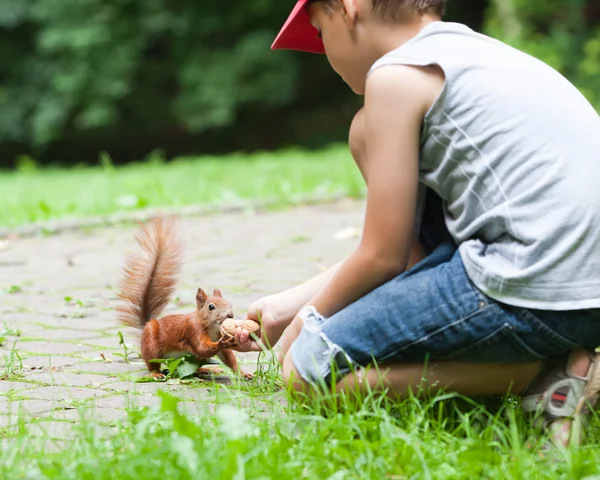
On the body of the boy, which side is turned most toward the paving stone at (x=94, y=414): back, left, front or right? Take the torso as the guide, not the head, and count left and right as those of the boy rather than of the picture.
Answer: front

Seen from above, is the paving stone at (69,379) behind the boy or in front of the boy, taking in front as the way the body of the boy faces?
in front

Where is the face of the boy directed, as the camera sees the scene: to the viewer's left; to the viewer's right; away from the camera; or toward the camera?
to the viewer's left

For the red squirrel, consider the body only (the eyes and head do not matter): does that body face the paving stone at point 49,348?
no

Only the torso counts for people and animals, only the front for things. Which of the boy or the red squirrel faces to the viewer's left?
the boy

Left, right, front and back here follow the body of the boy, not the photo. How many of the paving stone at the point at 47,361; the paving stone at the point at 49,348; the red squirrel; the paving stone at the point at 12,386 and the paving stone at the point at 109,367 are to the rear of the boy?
0

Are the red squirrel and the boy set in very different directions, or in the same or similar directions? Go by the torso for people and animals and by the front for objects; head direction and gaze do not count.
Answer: very different directions

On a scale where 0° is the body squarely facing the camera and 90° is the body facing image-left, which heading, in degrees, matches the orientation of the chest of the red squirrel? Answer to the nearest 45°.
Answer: approximately 270°

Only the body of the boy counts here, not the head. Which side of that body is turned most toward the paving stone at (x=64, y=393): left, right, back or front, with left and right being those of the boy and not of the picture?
front

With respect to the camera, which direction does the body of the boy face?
to the viewer's left

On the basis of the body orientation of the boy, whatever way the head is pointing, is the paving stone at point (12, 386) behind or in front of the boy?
in front

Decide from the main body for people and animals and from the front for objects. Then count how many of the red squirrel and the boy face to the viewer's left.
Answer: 1

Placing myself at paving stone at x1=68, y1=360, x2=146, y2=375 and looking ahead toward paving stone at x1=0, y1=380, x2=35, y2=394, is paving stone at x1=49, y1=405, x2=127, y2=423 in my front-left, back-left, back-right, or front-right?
front-left
